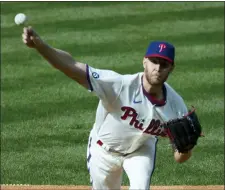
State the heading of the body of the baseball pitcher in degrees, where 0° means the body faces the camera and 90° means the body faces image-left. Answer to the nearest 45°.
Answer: approximately 0°
